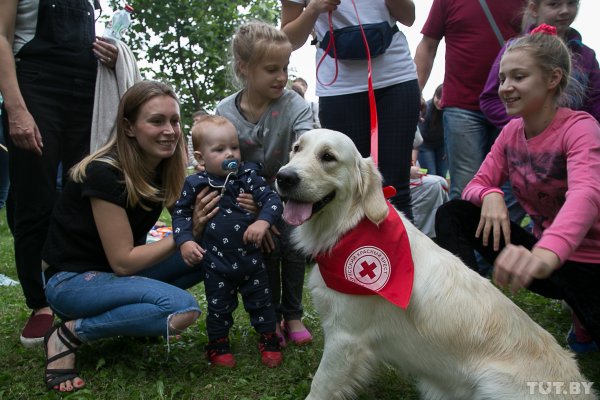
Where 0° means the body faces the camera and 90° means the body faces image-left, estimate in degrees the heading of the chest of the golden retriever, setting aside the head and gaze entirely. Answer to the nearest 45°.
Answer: approximately 90°

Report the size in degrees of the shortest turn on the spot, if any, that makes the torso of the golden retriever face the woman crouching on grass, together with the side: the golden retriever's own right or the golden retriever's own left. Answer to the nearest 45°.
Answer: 0° — it already faces them
